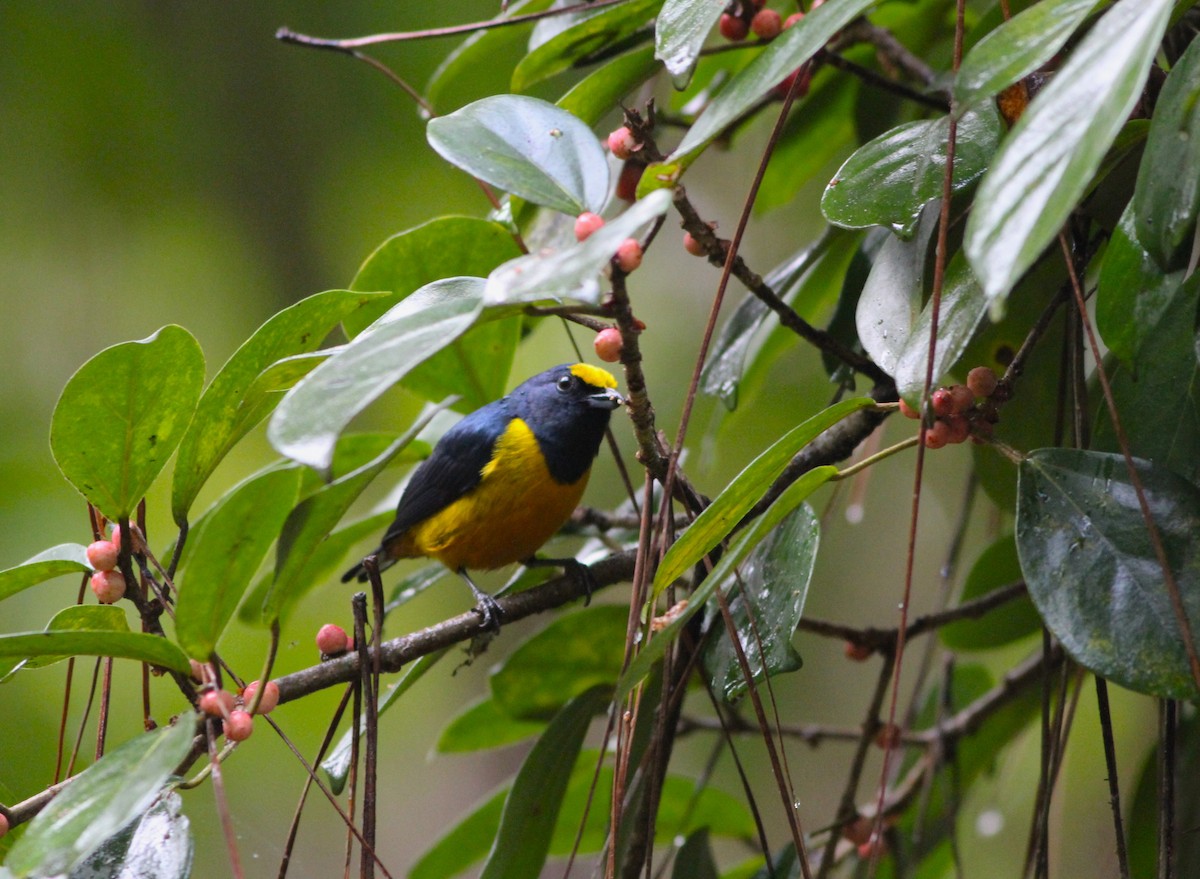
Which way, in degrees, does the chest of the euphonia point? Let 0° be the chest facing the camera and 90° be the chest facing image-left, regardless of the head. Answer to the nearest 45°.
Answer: approximately 315°

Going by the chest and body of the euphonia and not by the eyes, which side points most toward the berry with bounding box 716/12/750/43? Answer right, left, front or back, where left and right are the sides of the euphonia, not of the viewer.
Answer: front

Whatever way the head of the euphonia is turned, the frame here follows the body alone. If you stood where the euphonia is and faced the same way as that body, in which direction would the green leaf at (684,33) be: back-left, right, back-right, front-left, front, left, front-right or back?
front-left

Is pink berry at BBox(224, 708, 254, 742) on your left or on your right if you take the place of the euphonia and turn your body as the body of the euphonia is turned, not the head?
on your right
